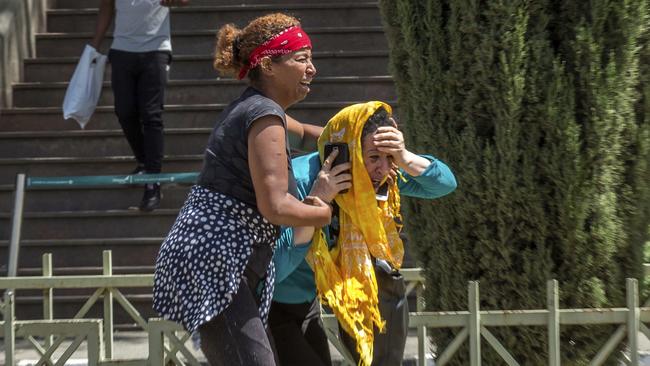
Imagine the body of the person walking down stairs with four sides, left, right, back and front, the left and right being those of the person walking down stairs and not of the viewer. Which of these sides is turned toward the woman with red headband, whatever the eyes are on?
front

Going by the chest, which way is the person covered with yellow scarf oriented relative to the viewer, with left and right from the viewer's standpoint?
facing the viewer and to the right of the viewer

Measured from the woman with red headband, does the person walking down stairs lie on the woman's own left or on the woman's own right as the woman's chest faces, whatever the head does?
on the woman's own left

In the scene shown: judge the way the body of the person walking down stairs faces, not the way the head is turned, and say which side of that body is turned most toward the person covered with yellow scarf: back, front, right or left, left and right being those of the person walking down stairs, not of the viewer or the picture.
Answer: front

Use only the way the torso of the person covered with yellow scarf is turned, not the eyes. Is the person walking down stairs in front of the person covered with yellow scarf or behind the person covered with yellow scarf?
behind

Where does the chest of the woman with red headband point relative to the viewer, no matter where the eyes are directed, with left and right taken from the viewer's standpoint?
facing to the right of the viewer

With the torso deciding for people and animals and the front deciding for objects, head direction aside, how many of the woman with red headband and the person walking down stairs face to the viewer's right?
1

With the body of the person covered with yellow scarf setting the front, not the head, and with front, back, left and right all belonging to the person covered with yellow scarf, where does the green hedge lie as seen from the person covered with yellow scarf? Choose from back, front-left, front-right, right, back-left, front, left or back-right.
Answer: left

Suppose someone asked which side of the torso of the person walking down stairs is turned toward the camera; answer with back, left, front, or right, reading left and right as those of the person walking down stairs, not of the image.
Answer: front

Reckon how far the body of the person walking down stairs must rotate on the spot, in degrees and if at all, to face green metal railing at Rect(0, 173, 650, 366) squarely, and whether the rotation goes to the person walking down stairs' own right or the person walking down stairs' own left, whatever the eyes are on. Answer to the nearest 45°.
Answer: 0° — they already face it

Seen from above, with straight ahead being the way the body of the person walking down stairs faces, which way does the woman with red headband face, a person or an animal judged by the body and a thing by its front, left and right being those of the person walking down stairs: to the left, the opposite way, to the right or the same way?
to the left

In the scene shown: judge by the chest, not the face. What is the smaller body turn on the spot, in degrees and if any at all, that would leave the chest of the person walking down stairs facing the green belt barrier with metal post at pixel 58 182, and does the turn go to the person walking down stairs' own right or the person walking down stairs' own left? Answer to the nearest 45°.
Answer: approximately 45° to the person walking down stairs' own right
